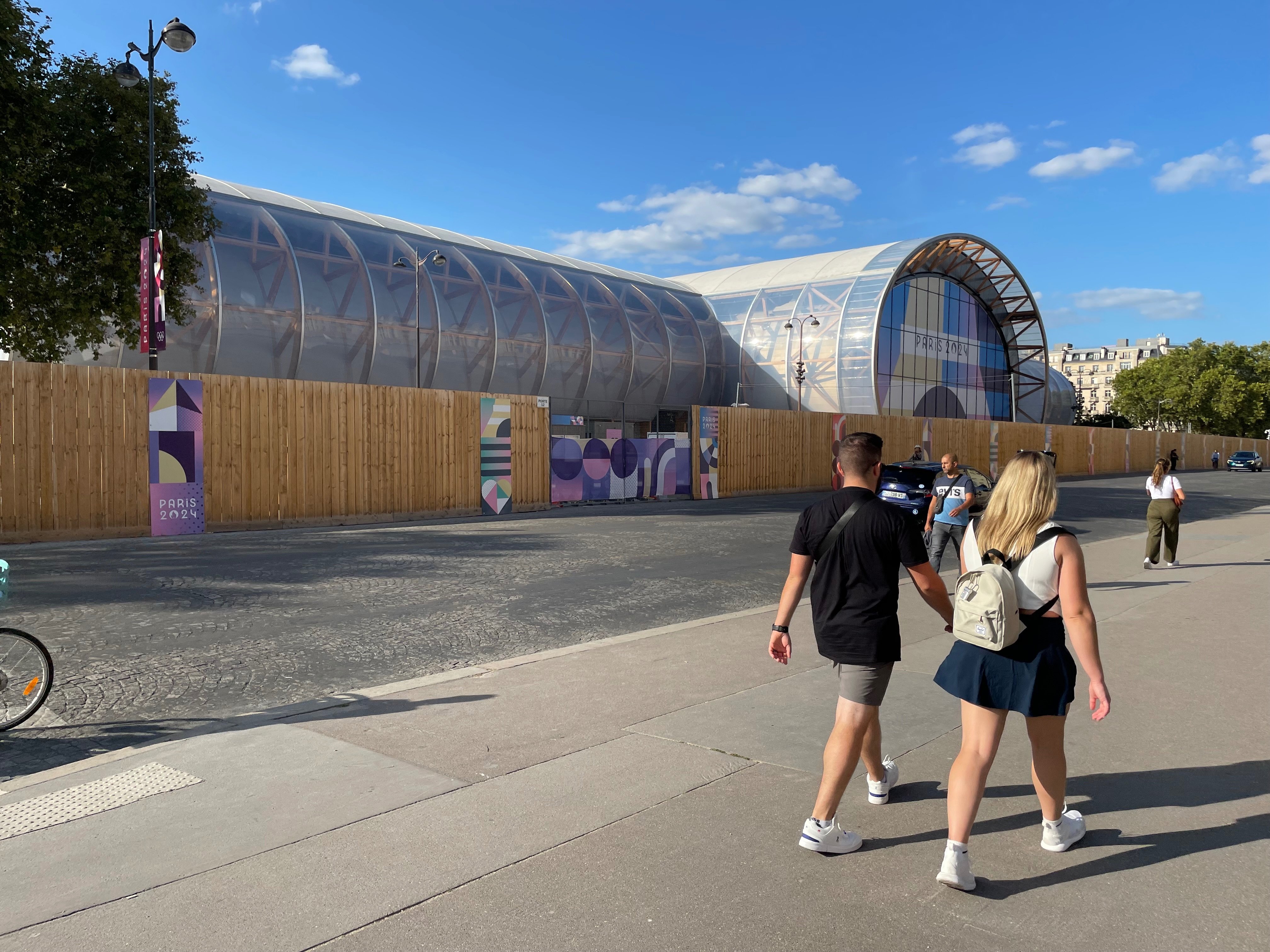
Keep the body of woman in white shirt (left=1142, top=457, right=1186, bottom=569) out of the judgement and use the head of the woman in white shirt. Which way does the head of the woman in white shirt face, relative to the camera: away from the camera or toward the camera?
away from the camera

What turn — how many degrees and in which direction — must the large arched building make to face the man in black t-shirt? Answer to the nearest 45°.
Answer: approximately 45° to its right

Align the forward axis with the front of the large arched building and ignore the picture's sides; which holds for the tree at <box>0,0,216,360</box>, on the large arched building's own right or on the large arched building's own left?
on the large arched building's own right

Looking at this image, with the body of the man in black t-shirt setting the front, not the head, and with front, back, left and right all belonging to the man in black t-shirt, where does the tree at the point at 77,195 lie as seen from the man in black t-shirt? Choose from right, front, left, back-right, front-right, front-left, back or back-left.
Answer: left

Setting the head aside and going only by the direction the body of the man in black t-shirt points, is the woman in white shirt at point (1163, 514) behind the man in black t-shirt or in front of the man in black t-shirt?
in front

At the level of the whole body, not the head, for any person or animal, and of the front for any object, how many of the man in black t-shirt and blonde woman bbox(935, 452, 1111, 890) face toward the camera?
0

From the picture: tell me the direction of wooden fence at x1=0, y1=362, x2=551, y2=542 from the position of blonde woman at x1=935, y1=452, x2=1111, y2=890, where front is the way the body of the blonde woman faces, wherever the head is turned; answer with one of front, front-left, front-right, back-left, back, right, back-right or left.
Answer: left

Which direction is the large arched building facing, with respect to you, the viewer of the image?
facing the viewer and to the right of the viewer

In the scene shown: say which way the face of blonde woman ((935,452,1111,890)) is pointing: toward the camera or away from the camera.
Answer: away from the camera

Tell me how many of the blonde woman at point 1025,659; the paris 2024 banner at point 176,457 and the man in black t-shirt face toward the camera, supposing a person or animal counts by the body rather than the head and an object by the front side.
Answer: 1

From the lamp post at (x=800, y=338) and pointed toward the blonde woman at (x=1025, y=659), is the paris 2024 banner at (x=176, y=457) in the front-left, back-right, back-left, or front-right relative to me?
front-right

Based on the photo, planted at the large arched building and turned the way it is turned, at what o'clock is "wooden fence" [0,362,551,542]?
The wooden fence is roughly at 2 o'clock from the large arched building.

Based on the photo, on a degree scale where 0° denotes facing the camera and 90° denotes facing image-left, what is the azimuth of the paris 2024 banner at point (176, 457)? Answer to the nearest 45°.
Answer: approximately 0°

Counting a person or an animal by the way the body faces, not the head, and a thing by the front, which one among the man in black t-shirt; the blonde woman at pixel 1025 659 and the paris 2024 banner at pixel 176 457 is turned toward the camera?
the paris 2024 banner

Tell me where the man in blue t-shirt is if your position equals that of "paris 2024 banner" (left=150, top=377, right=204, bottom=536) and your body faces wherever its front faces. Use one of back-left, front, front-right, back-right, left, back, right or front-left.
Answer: front-left

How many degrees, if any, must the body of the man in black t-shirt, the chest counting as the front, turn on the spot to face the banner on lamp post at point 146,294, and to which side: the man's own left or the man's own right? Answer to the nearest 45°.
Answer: approximately 90° to the man's own left

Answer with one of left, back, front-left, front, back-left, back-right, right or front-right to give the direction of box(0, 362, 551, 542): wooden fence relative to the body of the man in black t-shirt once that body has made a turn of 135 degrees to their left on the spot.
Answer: front-right
